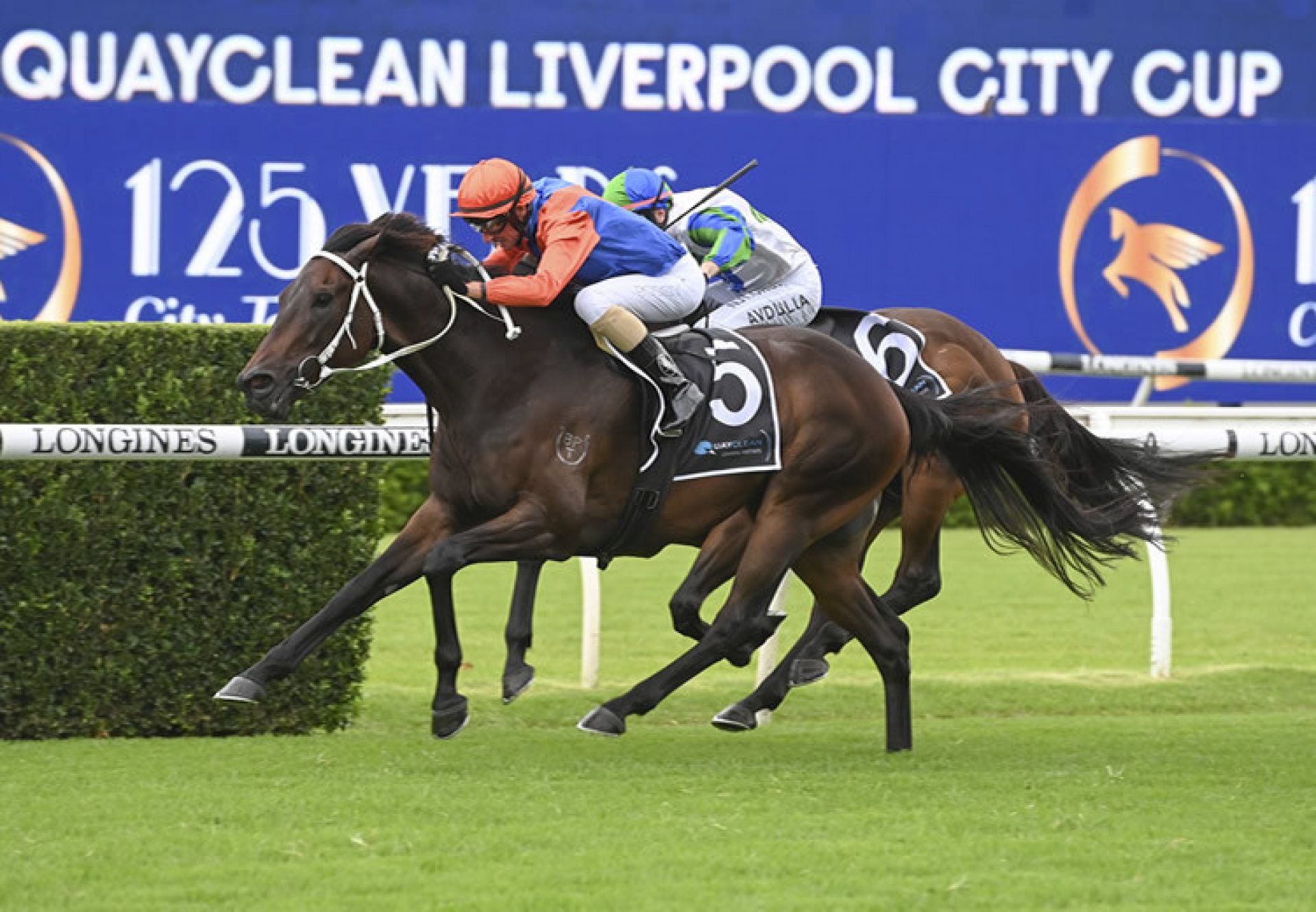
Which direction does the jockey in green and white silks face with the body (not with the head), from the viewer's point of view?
to the viewer's left

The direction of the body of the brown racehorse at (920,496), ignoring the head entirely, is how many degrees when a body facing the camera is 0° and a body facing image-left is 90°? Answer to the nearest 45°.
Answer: approximately 90°

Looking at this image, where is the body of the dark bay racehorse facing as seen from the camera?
to the viewer's left

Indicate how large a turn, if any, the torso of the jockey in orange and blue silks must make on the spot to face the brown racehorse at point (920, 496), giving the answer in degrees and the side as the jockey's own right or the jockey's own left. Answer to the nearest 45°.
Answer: approximately 135° to the jockey's own right

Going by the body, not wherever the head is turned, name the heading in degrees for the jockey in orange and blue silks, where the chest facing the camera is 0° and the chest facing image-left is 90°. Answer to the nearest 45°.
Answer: approximately 90°

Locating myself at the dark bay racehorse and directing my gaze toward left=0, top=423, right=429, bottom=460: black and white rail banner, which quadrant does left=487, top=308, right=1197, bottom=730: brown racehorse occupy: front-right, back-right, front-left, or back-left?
back-right

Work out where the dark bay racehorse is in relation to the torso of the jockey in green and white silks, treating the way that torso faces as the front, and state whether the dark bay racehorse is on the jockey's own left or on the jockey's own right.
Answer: on the jockey's own left

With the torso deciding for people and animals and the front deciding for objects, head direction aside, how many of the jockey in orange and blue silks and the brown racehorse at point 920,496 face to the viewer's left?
2
